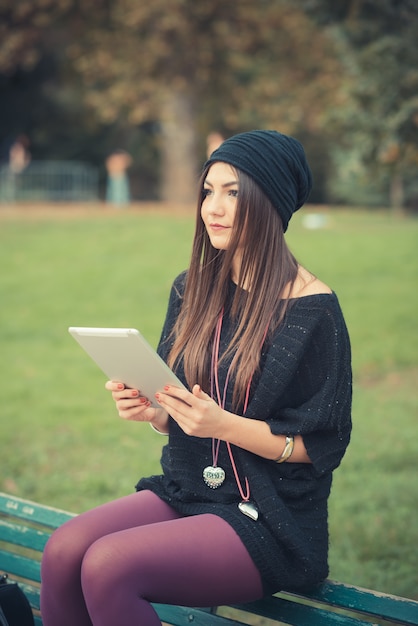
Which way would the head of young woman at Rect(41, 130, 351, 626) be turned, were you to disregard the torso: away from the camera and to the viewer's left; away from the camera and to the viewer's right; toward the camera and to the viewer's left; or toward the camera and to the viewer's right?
toward the camera and to the viewer's left

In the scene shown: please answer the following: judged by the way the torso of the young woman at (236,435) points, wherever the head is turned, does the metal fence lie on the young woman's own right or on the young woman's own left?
on the young woman's own right

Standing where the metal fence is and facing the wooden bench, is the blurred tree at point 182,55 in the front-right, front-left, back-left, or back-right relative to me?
front-left

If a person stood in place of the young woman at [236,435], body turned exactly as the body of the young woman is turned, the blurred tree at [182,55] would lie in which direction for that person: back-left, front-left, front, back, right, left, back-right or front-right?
back-right

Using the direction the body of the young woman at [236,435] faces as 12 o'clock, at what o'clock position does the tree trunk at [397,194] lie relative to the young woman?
The tree trunk is roughly at 5 o'clock from the young woman.

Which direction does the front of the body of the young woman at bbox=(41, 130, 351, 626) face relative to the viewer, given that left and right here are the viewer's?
facing the viewer and to the left of the viewer
